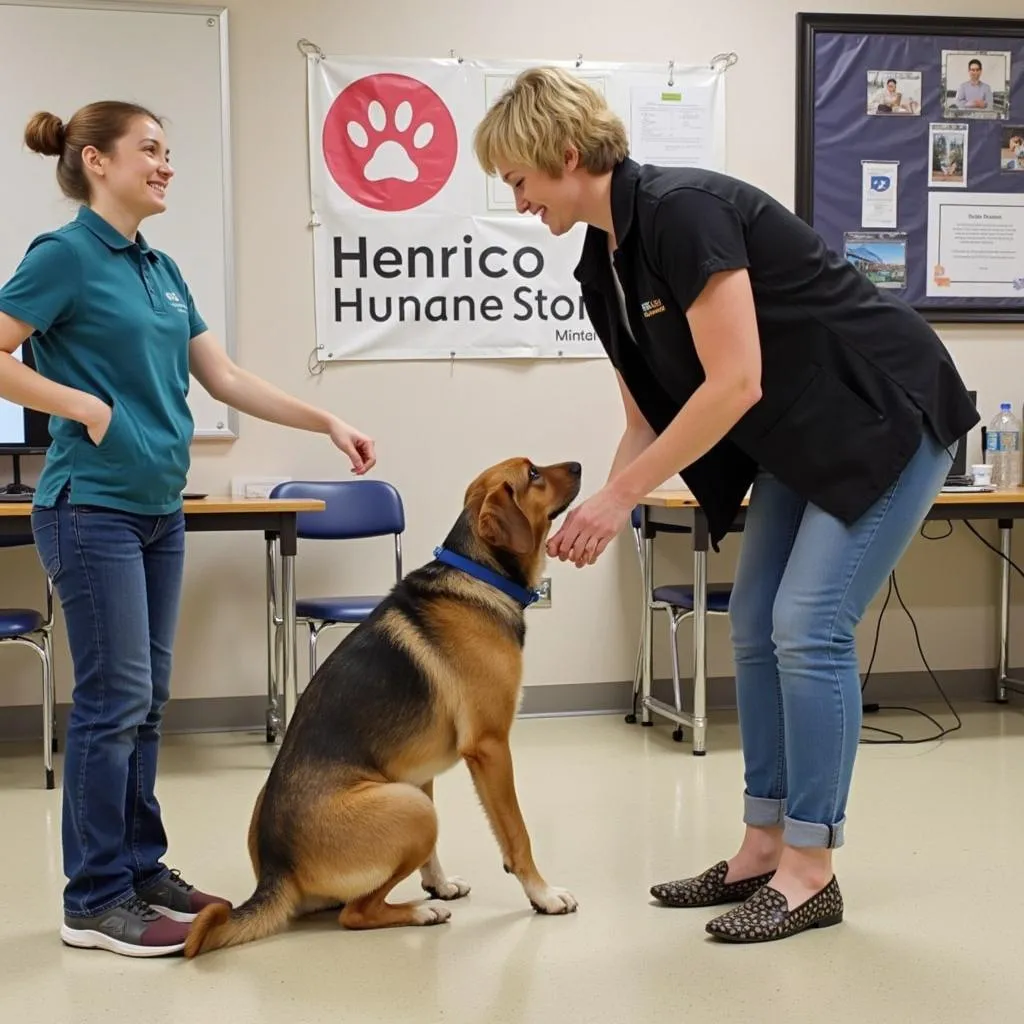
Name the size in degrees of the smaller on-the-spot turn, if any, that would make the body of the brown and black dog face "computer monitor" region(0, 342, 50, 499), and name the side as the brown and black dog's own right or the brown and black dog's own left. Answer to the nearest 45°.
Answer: approximately 135° to the brown and black dog's own left

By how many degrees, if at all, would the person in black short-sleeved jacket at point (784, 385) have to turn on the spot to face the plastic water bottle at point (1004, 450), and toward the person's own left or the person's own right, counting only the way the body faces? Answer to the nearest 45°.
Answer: approximately 90° to the person's own right

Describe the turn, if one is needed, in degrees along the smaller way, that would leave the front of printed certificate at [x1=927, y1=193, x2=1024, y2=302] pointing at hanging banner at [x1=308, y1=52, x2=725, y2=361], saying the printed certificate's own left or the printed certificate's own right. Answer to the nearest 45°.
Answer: approximately 45° to the printed certificate's own right

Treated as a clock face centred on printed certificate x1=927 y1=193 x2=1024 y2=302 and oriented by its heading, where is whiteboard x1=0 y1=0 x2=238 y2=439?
The whiteboard is roughly at 2 o'clock from the printed certificate.

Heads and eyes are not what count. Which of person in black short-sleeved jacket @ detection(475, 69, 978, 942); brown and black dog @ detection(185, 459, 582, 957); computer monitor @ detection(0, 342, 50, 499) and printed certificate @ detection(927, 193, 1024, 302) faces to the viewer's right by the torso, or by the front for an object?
the brown and black dog

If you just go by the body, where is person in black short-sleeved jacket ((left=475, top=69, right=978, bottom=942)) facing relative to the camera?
to the viewer's left

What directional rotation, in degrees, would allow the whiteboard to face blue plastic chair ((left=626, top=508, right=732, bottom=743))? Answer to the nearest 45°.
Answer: approximately 90° to its left

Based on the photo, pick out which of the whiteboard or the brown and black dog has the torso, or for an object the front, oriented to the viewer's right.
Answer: the brown and black dog

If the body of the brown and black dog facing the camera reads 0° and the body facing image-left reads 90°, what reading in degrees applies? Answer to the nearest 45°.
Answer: approximately 270°

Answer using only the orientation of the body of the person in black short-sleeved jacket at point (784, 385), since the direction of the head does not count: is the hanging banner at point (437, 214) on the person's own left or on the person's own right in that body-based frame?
on the person's own right

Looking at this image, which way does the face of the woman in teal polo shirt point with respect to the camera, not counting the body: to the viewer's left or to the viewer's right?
to the viewer's right
